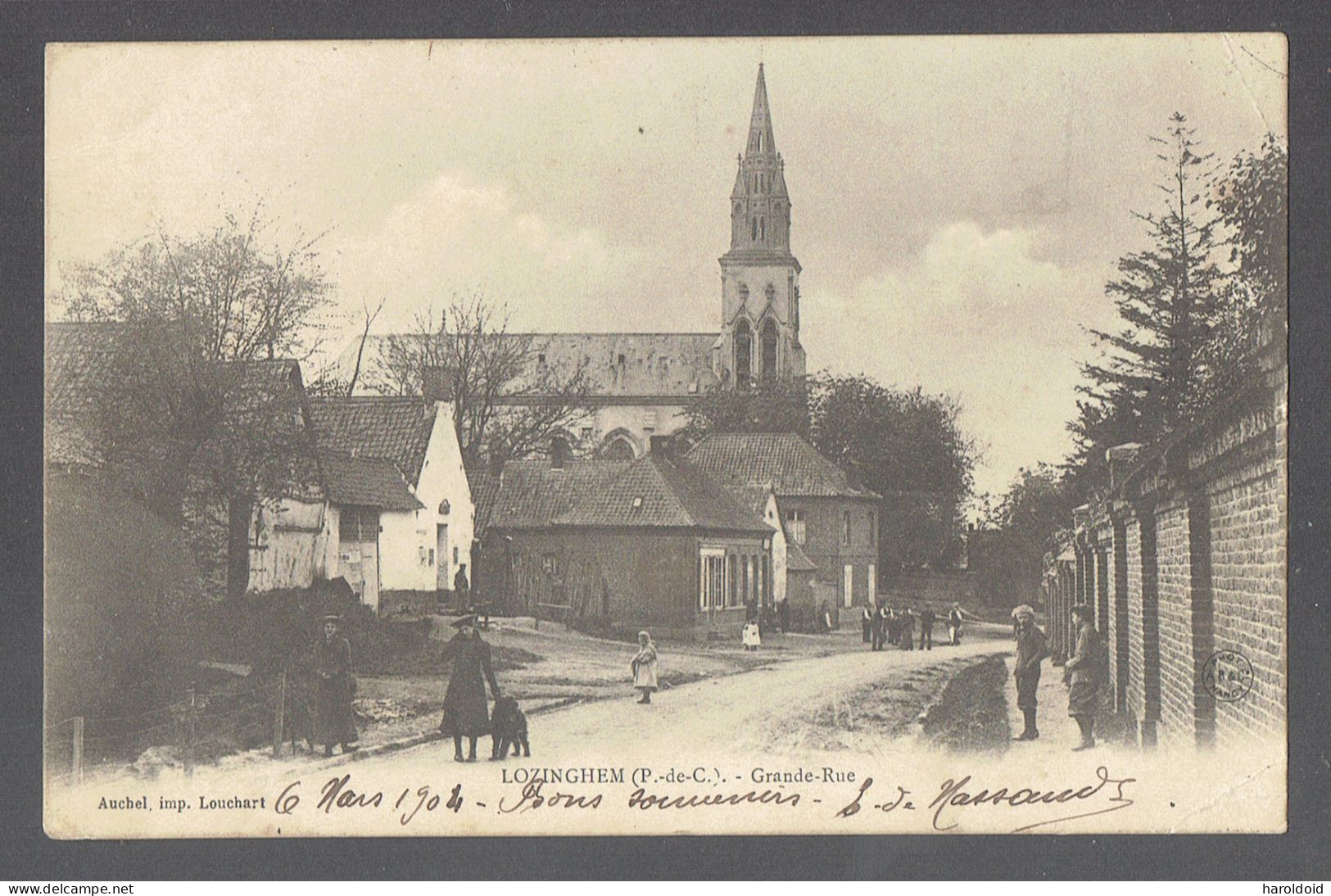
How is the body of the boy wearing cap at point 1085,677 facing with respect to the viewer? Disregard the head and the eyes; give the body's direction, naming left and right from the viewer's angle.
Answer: facing to the left of the viewer

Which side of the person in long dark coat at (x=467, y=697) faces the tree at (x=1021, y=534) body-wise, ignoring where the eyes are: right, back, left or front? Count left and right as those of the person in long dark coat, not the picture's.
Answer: back

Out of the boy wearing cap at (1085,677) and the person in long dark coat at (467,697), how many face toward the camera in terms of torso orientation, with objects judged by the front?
1

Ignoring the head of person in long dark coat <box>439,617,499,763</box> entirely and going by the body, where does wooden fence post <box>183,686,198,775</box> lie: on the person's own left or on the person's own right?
on the person's own right
